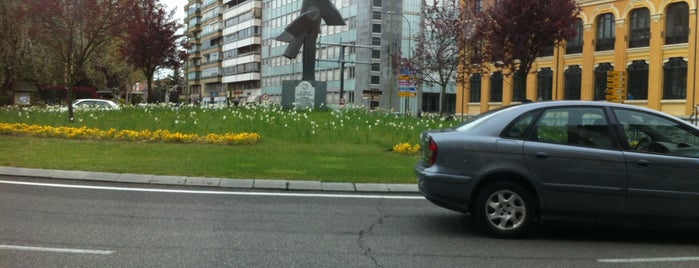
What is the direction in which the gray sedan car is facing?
to the viewer's right

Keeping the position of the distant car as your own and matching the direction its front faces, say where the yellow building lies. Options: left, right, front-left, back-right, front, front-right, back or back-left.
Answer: back

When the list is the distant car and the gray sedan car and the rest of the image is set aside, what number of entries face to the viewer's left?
1

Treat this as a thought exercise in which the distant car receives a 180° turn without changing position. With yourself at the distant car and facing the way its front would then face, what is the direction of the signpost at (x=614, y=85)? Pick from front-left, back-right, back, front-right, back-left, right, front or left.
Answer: front-right

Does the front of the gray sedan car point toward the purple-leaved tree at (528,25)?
no

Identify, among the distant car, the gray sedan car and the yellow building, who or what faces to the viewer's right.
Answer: the gray sedan car

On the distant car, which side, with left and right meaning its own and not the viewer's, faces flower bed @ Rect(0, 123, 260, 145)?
left

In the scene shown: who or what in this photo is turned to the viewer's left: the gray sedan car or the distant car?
the distant car

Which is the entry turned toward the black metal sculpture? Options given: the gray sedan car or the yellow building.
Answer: the yellow building

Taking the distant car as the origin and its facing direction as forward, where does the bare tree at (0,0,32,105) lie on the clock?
The bare tree is roughly at 12 o'clock from the distant car.

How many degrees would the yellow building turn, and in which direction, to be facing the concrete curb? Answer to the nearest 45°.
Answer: approximately 45° to its left

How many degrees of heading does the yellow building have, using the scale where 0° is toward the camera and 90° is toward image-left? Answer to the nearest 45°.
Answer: approximately 45°

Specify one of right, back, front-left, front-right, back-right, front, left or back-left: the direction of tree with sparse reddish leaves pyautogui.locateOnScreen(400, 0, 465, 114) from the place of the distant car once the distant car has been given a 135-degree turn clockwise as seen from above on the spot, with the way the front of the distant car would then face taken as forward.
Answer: front-right

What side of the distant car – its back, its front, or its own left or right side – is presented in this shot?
left

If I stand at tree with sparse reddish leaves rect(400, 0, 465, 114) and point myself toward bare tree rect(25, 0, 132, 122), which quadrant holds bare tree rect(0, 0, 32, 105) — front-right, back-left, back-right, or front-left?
front-right

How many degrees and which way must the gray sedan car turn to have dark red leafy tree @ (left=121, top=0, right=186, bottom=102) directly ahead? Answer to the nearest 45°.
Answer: approximately 135° to its left

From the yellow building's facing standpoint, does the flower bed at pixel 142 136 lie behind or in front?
in front

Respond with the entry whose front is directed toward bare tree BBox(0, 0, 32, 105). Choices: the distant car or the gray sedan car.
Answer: the distant car

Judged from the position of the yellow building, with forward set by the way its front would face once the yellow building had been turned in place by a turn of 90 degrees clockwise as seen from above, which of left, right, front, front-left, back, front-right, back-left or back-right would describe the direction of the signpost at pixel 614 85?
back-left

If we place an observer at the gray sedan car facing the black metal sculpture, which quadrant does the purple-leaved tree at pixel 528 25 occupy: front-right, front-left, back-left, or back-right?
front-right
